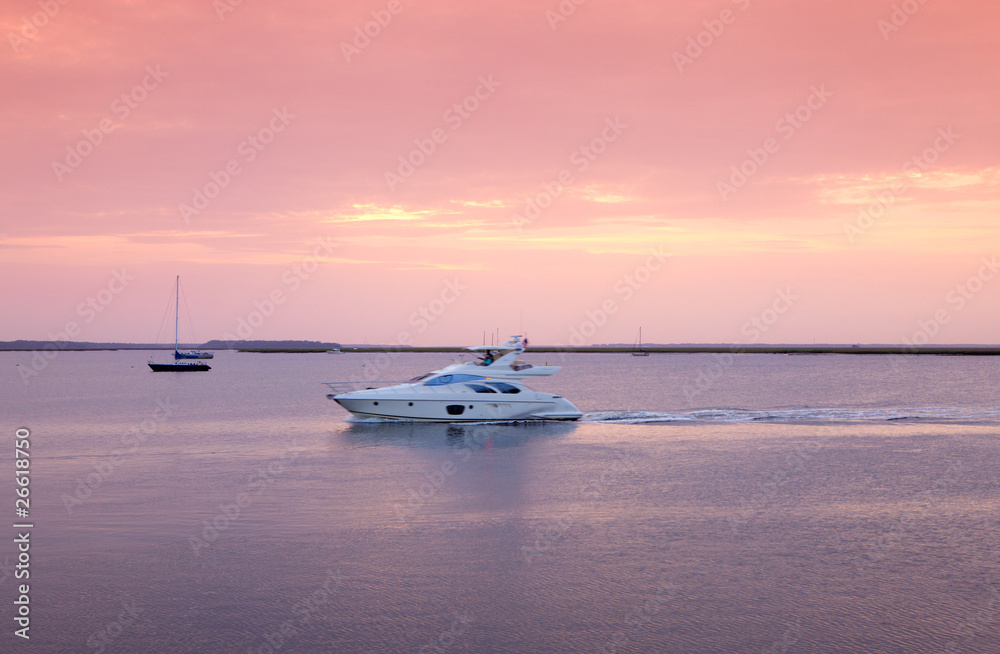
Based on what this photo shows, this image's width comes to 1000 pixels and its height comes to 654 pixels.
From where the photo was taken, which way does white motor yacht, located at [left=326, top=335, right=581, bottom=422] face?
to the viewer's left
